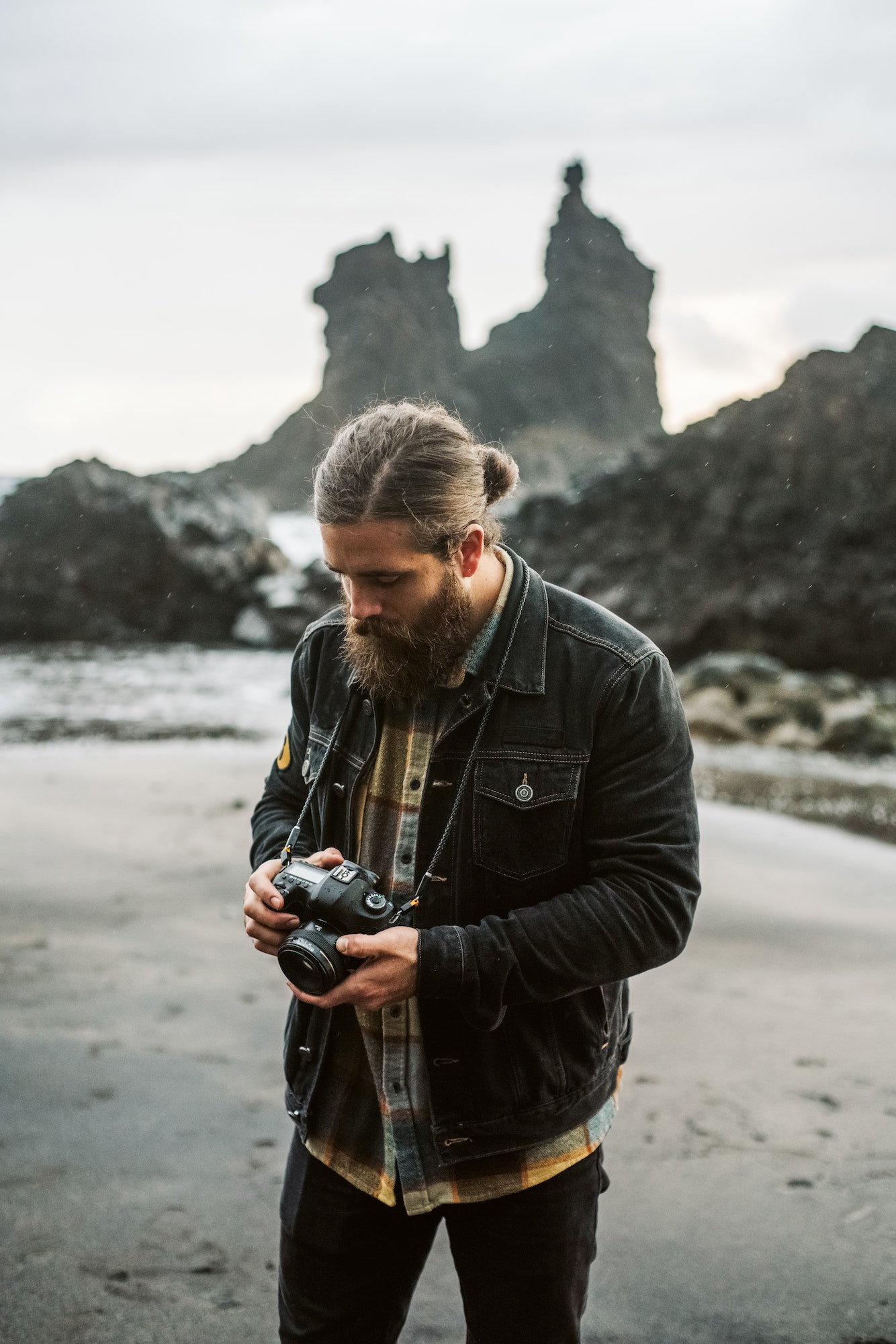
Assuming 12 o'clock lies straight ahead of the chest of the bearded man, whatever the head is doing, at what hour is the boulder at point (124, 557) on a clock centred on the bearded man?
The boulder is roughly at 4 o'clock from the bearded man.

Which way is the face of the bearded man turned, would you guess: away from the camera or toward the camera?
toward the camera

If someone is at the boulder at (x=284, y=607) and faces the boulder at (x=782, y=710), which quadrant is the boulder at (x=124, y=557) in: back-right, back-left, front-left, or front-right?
back-right

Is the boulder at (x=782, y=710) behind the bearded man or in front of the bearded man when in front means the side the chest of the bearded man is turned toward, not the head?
behind

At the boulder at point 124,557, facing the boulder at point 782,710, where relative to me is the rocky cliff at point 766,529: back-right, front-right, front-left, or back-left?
front-left

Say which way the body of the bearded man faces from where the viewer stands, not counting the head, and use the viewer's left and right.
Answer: facing the viewer and to the left of the viewer

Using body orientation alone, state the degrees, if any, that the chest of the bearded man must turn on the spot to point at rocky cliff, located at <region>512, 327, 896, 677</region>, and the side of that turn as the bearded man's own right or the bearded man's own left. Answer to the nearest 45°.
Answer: approximately 135° to the bearded man's own right

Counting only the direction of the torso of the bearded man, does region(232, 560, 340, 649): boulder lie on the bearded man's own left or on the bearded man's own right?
on the bearded man's own right
